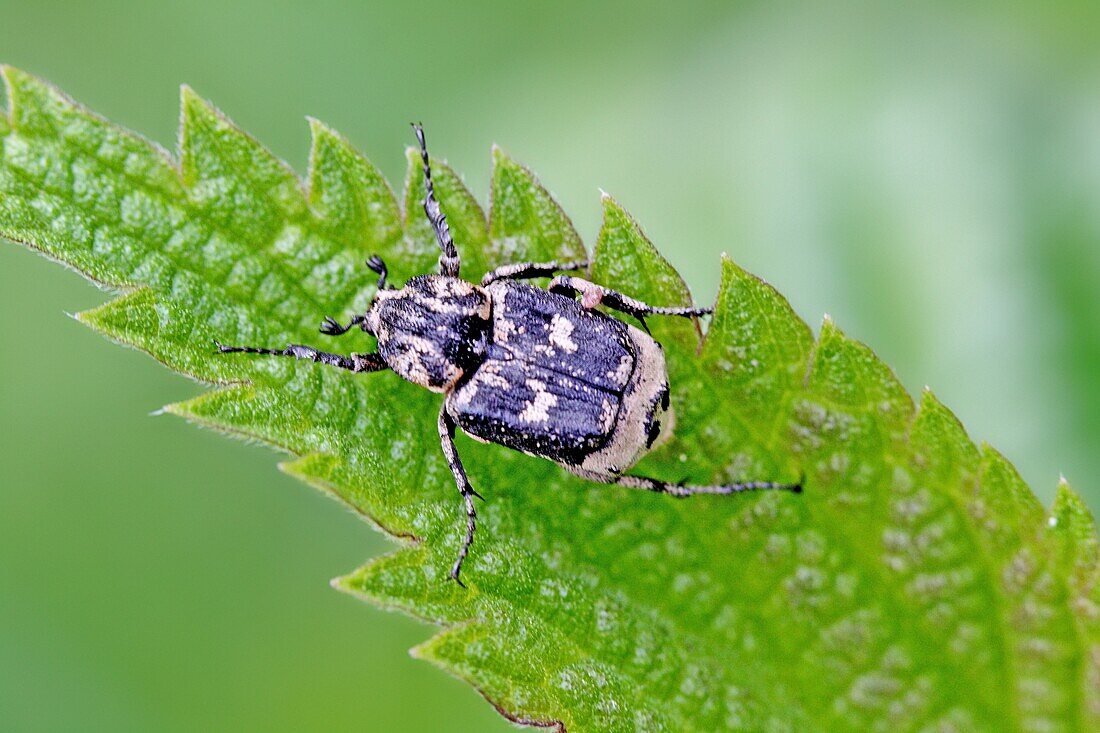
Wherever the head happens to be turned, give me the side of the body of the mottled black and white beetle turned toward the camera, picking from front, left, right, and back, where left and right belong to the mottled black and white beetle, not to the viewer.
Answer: left
